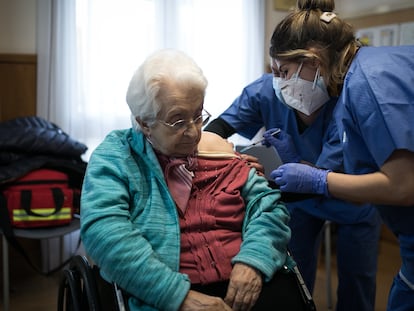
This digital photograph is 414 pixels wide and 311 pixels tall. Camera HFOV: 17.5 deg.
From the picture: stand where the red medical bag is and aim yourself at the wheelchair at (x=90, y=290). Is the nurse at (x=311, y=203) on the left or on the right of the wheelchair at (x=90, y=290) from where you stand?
left

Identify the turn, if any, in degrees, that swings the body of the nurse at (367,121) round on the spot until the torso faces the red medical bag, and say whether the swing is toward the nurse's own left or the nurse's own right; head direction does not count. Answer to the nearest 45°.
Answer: approximately 45° to the nurse's own right

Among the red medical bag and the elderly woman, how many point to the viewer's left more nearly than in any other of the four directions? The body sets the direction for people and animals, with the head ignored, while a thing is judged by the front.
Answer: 0

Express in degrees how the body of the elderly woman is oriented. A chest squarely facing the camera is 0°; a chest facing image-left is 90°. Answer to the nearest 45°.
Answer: approximately 315°

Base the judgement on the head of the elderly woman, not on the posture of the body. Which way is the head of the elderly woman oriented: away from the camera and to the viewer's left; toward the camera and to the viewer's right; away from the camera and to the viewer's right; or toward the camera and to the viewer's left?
toward the camera and to the viewer's right

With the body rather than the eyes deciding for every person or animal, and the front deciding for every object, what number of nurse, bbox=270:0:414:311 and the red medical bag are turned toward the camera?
1

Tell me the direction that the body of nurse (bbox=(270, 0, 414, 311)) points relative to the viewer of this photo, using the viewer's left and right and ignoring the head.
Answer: facing to the left of the viewer

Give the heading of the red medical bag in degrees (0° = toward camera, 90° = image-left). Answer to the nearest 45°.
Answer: approximately 0°
